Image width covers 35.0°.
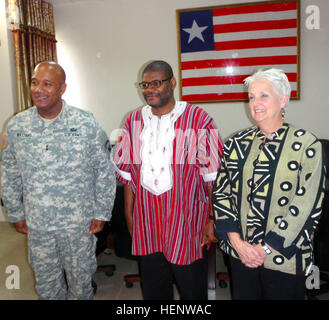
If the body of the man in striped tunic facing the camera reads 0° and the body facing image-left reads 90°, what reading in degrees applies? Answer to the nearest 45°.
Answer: approximately 45°

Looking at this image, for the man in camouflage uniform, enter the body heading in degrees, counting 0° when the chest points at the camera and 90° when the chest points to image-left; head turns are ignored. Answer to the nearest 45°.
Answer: approximately 0°

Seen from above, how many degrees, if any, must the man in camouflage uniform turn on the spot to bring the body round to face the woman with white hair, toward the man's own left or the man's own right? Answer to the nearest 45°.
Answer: approximately 45° to the man's own left

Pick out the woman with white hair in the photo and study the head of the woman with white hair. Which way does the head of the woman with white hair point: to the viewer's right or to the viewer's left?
to the viewer's left

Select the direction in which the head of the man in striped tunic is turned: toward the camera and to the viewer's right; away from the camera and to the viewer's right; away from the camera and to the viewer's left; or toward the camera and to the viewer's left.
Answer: toward the camera and to the viewer's left

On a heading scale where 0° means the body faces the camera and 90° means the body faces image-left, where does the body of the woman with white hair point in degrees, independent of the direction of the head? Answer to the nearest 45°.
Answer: approximately 45°
